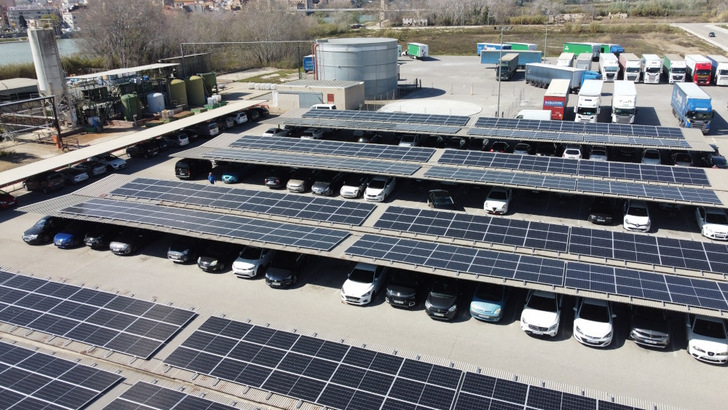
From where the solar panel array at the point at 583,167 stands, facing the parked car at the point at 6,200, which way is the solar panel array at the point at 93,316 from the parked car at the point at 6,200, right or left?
left

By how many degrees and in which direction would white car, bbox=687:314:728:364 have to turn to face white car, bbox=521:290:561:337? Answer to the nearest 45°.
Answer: approximately 90° to its right

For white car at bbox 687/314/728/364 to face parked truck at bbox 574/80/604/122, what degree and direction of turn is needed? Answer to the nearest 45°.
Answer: approximately 180°

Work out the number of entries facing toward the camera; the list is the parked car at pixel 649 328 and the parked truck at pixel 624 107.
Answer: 2

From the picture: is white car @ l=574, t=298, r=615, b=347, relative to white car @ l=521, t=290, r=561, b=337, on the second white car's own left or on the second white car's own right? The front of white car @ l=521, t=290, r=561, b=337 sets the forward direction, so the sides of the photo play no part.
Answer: on the second white car's own left

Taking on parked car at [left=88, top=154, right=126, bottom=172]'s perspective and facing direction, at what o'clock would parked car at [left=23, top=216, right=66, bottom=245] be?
parked car at [left=23, top=216, right=66, bottom=245] is roughly at 2 o'clock from parked car at [left=88, top=154, right=126, bottom=172].

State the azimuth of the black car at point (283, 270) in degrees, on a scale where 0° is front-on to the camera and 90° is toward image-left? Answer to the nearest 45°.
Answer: approximately 45°

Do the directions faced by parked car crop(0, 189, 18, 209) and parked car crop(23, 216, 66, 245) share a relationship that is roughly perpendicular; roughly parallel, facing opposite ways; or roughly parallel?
roughly perpendicular

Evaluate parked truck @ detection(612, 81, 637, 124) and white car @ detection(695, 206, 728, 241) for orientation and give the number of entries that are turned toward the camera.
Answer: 2

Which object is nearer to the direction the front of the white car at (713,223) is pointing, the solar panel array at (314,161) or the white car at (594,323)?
the white car

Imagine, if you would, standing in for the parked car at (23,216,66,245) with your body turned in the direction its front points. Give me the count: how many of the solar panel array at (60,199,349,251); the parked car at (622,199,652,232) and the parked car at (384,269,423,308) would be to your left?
3
